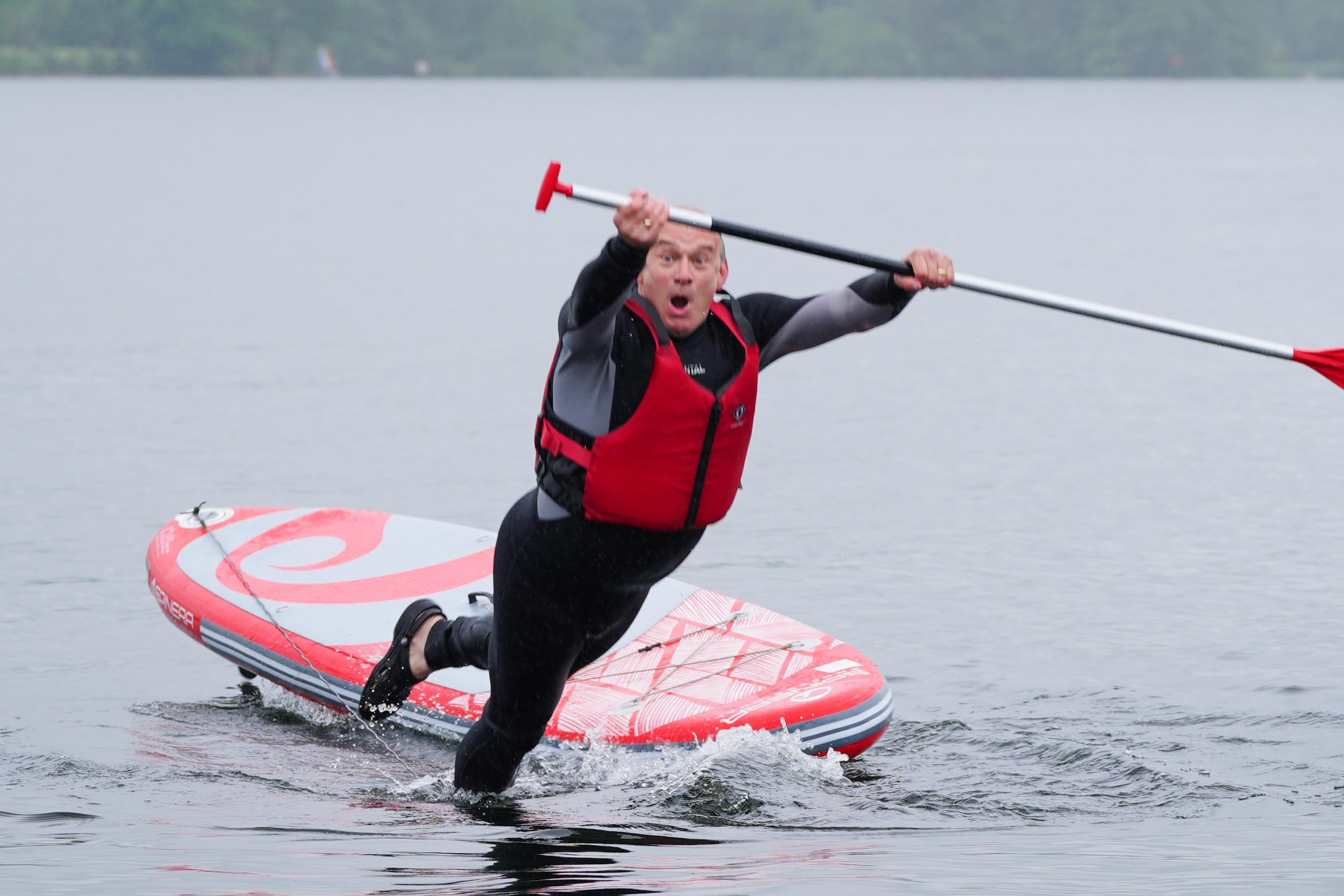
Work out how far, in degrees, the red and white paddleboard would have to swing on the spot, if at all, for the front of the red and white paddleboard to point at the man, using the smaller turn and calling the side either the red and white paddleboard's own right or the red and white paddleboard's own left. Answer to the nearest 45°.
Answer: approximately 45° to the red and white paddleboard's own right

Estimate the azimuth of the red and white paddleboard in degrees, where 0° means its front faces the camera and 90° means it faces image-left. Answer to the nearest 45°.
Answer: approximately 315°
